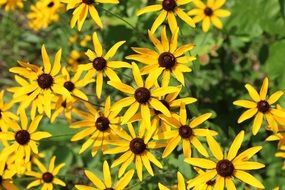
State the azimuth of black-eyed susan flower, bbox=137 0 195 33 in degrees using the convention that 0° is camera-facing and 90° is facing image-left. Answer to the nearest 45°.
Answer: approximately 0°

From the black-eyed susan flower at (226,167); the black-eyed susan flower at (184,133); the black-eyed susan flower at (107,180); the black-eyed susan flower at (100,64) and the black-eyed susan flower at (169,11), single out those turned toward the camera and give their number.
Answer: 5

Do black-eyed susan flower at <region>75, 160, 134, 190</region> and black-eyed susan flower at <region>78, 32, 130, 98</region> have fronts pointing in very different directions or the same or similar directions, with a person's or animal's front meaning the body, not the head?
same or similar directions

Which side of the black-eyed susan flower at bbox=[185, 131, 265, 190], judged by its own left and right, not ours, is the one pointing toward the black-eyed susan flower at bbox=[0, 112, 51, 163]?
right

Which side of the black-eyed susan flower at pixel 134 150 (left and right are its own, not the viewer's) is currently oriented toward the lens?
front

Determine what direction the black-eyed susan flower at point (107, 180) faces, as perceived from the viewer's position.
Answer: facing the viewer

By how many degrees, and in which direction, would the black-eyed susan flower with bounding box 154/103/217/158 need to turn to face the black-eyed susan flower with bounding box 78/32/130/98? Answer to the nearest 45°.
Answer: approximately 90° to its right

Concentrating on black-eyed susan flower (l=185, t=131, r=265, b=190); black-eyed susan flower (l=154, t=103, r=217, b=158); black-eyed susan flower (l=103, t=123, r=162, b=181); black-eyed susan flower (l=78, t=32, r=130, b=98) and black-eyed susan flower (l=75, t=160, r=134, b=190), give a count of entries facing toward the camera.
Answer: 5

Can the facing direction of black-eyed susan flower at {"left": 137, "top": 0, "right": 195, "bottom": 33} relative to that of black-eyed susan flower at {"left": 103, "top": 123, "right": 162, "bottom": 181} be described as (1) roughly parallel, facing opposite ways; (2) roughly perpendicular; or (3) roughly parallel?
roughly parallel

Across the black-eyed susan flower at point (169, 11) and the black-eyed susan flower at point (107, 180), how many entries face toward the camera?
2

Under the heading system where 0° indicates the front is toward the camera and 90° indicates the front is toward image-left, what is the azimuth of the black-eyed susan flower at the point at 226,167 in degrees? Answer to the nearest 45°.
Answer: approximately 0°
